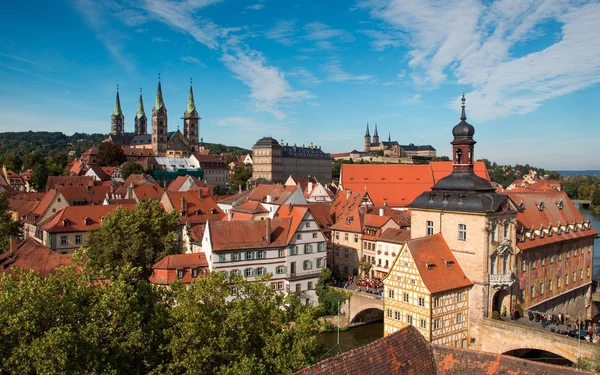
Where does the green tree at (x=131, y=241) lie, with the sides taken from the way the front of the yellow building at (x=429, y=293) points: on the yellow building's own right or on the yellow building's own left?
on the yellow building's own right

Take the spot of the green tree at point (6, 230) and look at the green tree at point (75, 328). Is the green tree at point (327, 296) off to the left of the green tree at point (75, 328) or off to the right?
left
